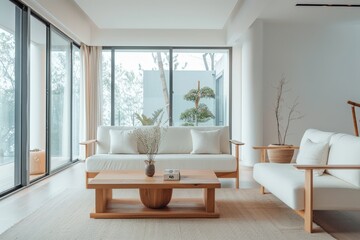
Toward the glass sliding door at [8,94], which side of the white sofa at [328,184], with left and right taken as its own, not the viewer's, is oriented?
front

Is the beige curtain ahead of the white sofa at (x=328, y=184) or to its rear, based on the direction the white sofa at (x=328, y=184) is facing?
ahead

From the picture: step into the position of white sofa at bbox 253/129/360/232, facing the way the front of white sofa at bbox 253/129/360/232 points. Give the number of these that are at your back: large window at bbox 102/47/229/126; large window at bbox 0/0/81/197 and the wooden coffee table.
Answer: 0

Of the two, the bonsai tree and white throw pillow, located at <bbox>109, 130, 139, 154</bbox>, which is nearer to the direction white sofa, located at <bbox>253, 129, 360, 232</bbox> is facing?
the white throw pillow

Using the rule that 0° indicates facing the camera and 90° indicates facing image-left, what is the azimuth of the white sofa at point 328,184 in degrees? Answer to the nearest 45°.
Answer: approximately 90°

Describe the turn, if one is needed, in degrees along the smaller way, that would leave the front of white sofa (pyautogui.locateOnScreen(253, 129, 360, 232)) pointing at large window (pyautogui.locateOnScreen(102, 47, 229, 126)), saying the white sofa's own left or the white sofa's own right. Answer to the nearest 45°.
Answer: approximately 45° to the white sofa's own right

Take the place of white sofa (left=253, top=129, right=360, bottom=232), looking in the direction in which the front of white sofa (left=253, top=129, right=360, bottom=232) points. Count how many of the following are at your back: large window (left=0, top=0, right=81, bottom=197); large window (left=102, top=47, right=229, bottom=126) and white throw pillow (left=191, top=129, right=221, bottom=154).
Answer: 0
